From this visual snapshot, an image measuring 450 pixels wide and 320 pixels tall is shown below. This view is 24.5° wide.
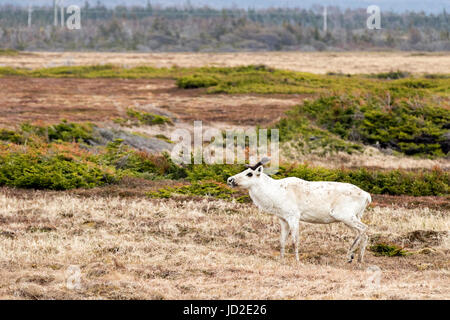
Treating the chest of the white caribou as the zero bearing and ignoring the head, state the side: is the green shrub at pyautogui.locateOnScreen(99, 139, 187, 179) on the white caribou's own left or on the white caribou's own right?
on the white caribou's own right

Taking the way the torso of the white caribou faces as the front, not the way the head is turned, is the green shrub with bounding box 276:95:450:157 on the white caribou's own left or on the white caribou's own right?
on the white caribou's own right

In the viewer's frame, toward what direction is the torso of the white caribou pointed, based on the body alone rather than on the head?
to the viewer's left

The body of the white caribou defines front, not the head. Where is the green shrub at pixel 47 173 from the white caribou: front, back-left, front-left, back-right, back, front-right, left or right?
front-right

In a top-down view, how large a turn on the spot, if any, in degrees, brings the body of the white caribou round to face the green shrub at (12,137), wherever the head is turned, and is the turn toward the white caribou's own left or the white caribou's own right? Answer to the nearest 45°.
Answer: approximately 45° to the white caribou's own right
